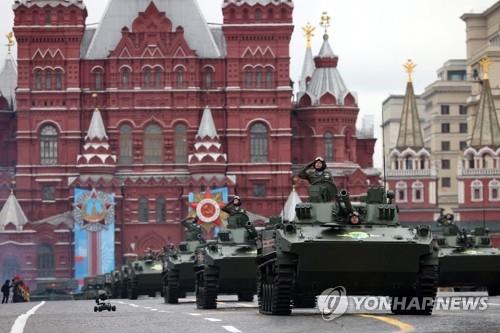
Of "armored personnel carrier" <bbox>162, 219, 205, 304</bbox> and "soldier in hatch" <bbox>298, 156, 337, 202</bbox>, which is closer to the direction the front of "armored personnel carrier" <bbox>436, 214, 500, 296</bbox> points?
the soldier in hatch

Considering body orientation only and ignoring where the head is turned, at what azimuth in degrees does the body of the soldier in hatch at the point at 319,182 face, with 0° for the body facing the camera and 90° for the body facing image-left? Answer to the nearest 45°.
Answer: approximately 0°

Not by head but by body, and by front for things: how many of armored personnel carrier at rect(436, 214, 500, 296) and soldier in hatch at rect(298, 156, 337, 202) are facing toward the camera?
2

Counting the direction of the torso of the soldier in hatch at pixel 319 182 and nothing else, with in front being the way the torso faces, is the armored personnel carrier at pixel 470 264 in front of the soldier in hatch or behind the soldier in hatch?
behind

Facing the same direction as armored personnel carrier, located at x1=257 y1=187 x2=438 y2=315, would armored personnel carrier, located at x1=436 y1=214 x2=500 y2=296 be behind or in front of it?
behind

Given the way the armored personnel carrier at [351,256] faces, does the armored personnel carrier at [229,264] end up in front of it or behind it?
behind
